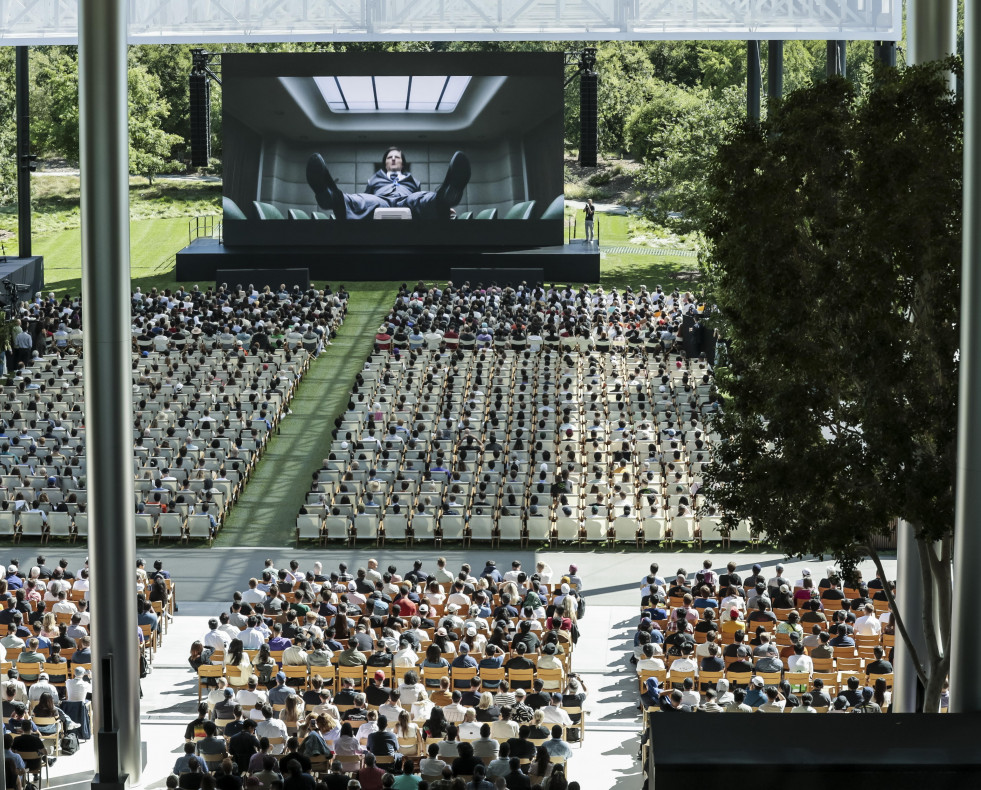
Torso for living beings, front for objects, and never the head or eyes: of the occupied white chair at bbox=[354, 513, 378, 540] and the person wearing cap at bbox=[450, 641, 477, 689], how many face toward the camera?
0

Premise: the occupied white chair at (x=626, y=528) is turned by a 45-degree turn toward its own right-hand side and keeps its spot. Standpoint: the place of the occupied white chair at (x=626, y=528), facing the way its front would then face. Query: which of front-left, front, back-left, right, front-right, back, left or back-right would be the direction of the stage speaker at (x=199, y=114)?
left

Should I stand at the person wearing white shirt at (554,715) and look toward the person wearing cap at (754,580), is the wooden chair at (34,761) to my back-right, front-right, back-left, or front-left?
back-left

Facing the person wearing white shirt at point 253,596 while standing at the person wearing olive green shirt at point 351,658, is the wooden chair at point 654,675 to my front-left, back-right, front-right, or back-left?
back-right

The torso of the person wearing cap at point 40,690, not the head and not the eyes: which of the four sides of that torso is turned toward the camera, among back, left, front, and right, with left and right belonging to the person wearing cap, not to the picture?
back

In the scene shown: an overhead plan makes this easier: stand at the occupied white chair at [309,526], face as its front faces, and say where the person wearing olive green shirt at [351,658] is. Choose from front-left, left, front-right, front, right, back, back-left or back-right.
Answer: back

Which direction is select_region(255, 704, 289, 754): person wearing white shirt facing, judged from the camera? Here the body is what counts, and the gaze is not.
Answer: away from the camera

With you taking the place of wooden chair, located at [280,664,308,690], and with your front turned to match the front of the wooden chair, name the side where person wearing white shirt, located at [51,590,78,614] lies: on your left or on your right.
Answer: on your left

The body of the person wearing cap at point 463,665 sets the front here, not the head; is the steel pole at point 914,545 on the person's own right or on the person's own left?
on the person's own right

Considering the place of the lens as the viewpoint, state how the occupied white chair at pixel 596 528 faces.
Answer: facing away from the viewer

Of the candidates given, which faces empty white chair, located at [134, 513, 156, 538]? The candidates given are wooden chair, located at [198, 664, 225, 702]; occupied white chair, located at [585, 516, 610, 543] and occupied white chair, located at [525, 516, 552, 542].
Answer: the wooden chair

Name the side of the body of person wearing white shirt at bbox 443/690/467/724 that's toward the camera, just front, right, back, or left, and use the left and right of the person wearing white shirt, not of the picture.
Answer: back

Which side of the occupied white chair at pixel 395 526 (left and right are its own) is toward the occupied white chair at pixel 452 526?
right

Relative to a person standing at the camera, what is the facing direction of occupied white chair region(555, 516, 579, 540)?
facing away from the viewer

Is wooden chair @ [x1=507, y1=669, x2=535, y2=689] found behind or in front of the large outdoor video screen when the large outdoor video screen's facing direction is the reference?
in front

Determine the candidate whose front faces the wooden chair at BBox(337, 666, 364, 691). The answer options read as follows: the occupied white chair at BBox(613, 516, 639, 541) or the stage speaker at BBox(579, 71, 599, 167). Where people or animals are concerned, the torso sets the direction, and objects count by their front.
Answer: the stage speaker

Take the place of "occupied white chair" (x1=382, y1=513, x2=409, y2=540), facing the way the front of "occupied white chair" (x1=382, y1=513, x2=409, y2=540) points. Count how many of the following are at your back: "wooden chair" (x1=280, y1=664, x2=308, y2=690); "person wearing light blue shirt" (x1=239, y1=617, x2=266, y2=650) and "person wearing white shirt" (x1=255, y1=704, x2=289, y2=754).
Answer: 3
